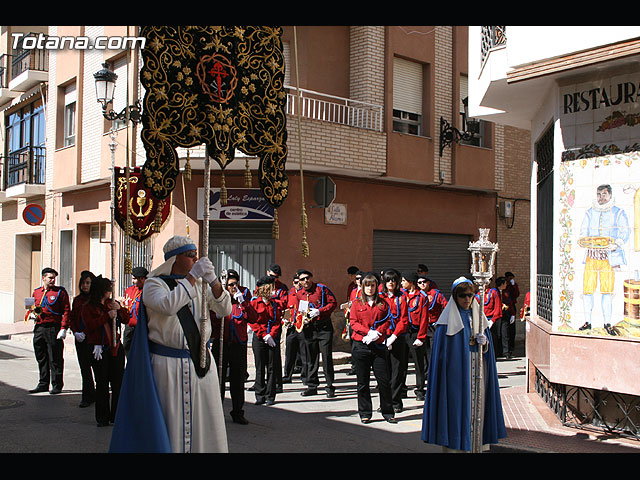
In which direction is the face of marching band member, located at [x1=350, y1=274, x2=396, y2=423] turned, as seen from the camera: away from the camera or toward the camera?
toward the camera

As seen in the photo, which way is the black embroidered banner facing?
toward the camera

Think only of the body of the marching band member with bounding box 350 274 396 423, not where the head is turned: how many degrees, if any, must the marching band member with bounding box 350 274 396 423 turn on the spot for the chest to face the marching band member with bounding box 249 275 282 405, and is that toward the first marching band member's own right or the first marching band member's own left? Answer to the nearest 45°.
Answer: approximately 135° to the first marching band member's own right

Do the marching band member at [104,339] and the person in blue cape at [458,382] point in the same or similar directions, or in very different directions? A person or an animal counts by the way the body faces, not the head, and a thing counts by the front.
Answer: same or similar directions

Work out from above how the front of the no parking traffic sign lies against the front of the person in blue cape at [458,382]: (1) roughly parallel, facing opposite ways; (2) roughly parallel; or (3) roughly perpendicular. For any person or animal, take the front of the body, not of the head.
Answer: roughly parallel

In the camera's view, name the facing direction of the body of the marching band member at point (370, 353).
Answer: toward the camera

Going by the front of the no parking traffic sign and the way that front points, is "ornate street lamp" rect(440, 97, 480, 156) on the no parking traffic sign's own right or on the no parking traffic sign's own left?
on the no parking traffic sign's own left

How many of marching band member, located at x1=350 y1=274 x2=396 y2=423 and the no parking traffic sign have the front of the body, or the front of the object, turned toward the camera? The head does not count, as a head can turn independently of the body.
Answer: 2

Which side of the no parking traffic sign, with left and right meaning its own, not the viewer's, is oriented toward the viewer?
front

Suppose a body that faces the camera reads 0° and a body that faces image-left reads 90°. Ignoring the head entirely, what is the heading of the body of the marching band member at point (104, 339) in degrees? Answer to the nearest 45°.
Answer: approximately 315°

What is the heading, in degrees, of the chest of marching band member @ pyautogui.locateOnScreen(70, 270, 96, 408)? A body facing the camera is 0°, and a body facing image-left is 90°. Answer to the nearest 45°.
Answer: approximately 315°

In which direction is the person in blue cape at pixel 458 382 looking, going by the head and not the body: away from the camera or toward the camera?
toward the camera

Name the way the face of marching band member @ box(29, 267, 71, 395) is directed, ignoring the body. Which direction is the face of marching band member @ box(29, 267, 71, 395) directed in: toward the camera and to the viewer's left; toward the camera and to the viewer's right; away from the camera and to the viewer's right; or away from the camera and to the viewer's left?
toward the camera and to the viewer's right
